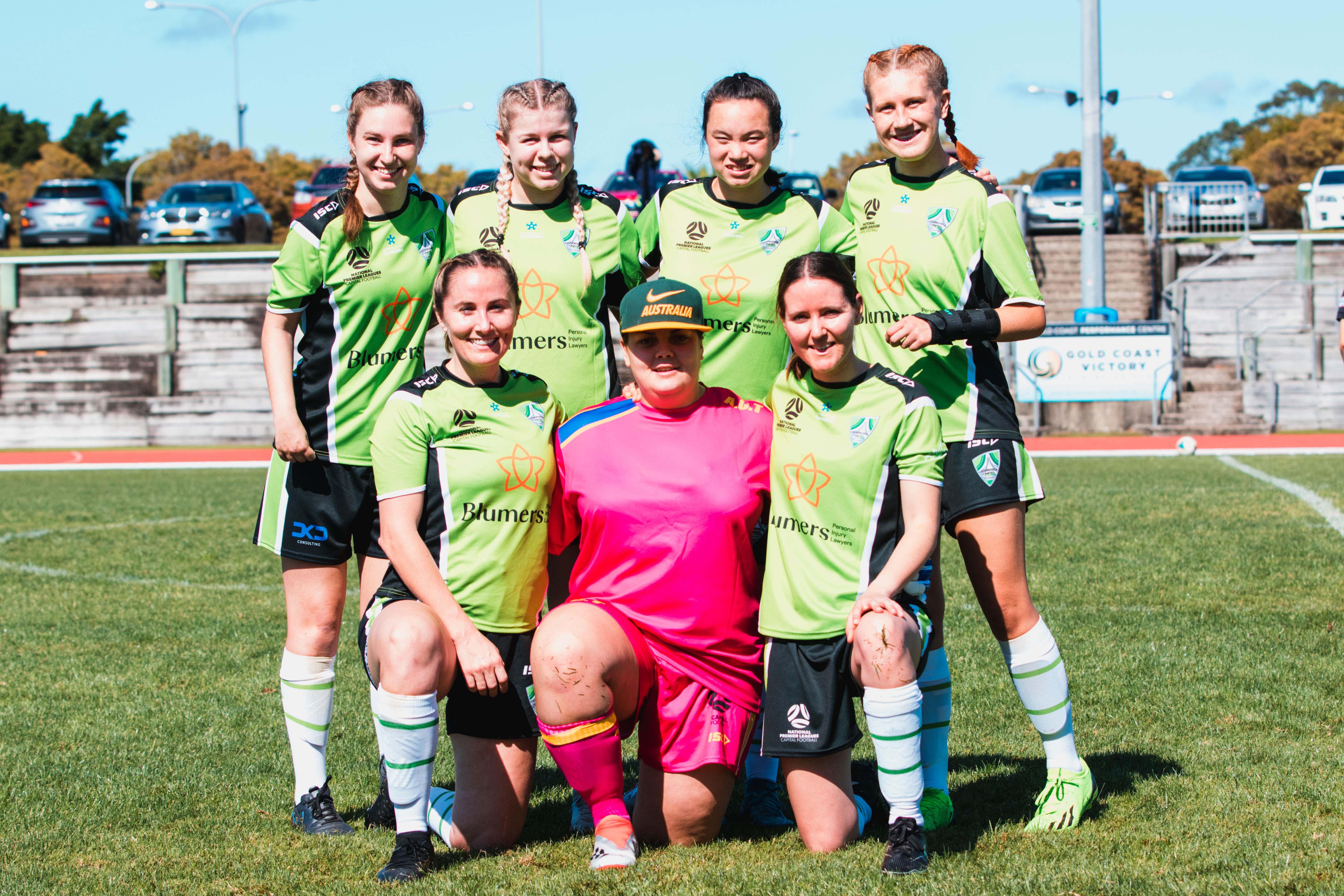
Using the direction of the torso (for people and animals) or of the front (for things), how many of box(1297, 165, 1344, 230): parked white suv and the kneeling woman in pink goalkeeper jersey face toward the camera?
2

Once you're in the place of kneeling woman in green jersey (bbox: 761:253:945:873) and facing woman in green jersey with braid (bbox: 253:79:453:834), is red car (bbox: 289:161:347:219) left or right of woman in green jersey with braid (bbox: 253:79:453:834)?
right

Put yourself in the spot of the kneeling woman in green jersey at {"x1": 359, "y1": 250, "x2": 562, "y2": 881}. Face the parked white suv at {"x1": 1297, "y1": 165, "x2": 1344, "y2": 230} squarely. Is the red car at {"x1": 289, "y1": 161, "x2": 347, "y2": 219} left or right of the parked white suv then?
left

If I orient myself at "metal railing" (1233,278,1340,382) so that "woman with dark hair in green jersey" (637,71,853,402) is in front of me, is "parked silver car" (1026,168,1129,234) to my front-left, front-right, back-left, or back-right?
back-right

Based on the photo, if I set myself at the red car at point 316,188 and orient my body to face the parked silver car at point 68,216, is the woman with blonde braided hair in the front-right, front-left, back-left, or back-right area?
back-left

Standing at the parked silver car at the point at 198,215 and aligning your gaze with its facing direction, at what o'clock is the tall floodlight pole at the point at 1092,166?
The tall floodlight pole is roughly at 9 o'clock from the parked silver car.

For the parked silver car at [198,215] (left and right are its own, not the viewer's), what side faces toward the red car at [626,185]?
left

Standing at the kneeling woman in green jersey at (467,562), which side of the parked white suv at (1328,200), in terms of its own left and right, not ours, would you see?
front
